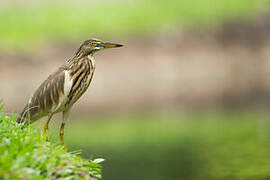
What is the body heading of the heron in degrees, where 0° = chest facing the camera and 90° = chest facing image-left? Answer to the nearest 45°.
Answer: approximately 270°
